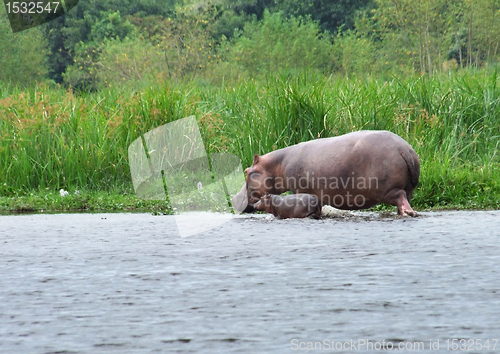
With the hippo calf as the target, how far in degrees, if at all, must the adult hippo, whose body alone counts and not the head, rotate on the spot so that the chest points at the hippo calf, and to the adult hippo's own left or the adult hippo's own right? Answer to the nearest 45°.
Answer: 0° — it already faces it

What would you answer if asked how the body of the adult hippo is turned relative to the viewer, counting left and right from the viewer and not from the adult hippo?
facing to the left of the viewer

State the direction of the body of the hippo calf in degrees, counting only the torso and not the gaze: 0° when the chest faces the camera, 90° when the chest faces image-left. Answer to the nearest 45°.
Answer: approximately 90°

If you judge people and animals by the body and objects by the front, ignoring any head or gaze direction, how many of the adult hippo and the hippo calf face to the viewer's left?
2

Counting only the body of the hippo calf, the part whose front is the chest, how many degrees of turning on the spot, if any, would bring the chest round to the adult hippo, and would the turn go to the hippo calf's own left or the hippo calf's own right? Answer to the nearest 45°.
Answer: approximately 180°
